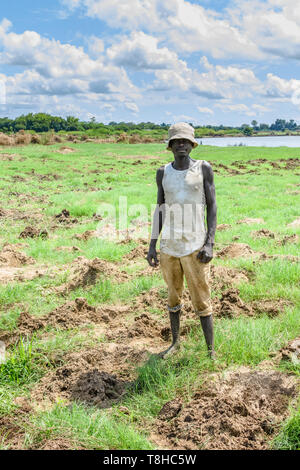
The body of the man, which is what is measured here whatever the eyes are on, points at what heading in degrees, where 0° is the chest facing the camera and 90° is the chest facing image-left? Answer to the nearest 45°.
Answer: approximately 0°

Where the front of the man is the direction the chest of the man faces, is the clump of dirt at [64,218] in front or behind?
behind

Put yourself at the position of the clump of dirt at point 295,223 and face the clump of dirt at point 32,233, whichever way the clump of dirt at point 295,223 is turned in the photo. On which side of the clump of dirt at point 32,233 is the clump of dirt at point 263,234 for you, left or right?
left

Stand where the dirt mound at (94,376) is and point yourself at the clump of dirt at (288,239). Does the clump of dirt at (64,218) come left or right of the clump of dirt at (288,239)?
left

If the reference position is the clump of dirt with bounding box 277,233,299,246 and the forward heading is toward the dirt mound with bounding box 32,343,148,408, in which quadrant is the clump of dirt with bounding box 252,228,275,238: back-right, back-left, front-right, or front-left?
back-right
